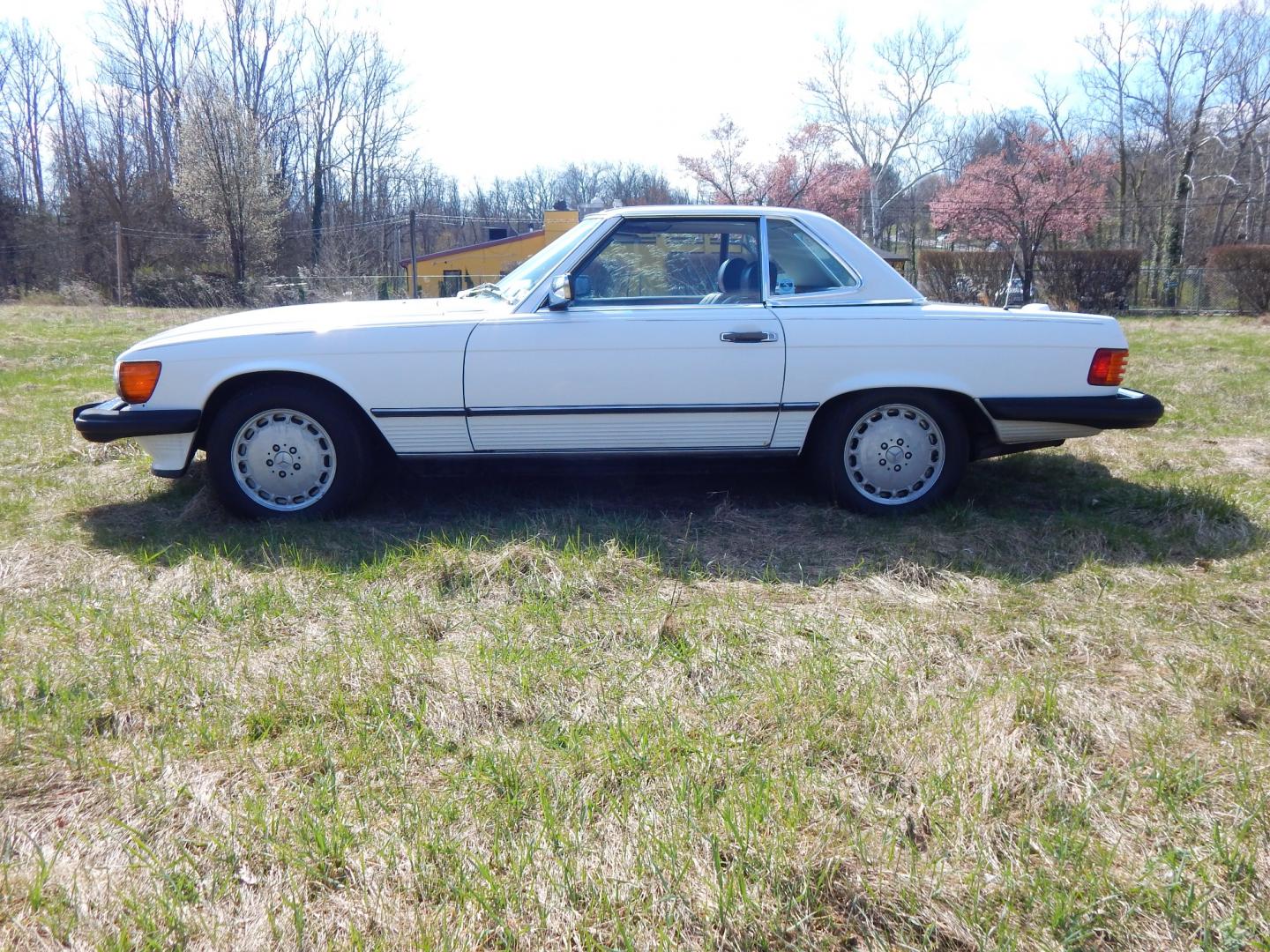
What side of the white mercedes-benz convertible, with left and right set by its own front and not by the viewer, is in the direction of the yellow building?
right

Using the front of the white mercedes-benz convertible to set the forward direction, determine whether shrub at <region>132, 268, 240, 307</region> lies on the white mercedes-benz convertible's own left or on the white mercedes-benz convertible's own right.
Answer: on the white mercedes-benz convertible's own right

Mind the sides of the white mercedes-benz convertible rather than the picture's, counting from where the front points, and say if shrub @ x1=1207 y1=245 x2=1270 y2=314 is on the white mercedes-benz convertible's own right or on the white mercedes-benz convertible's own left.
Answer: on the white mercedes-benz convertible's own right

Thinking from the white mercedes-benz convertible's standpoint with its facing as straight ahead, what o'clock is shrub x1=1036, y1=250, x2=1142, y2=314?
The shrub is roughly at 4 o'clock from the white mercedes-benz convertible.

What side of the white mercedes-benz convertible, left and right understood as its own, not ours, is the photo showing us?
left

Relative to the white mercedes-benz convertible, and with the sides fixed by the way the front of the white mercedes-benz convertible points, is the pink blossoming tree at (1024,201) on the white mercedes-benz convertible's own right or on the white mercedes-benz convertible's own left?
on the white mercedes-benz convertible's own right

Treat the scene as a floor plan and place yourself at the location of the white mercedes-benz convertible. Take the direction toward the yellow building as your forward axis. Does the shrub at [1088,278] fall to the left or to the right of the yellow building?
right

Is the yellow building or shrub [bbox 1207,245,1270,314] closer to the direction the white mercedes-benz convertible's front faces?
the yellow building
